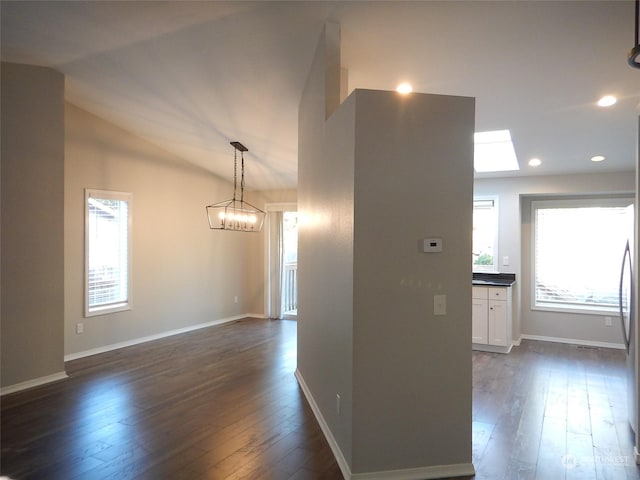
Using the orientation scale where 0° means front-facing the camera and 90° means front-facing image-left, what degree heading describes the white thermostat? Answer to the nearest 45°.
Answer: approximately 0°

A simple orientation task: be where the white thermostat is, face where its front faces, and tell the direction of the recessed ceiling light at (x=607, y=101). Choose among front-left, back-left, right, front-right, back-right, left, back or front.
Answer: back-left

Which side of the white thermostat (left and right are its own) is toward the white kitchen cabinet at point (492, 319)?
back

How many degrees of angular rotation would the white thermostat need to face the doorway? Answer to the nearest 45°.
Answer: approximately 135° to its right

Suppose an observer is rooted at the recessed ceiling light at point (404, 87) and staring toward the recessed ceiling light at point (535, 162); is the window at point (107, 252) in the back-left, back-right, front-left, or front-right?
back-left

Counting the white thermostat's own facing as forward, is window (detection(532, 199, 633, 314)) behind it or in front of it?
behind

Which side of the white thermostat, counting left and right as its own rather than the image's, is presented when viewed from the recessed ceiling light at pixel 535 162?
back

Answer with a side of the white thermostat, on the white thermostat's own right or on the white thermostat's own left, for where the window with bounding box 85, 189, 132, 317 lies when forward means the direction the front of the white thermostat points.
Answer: on the white thermostat's own right

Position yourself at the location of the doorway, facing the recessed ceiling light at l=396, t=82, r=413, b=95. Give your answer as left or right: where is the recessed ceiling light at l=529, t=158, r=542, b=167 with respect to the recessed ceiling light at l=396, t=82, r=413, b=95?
left
